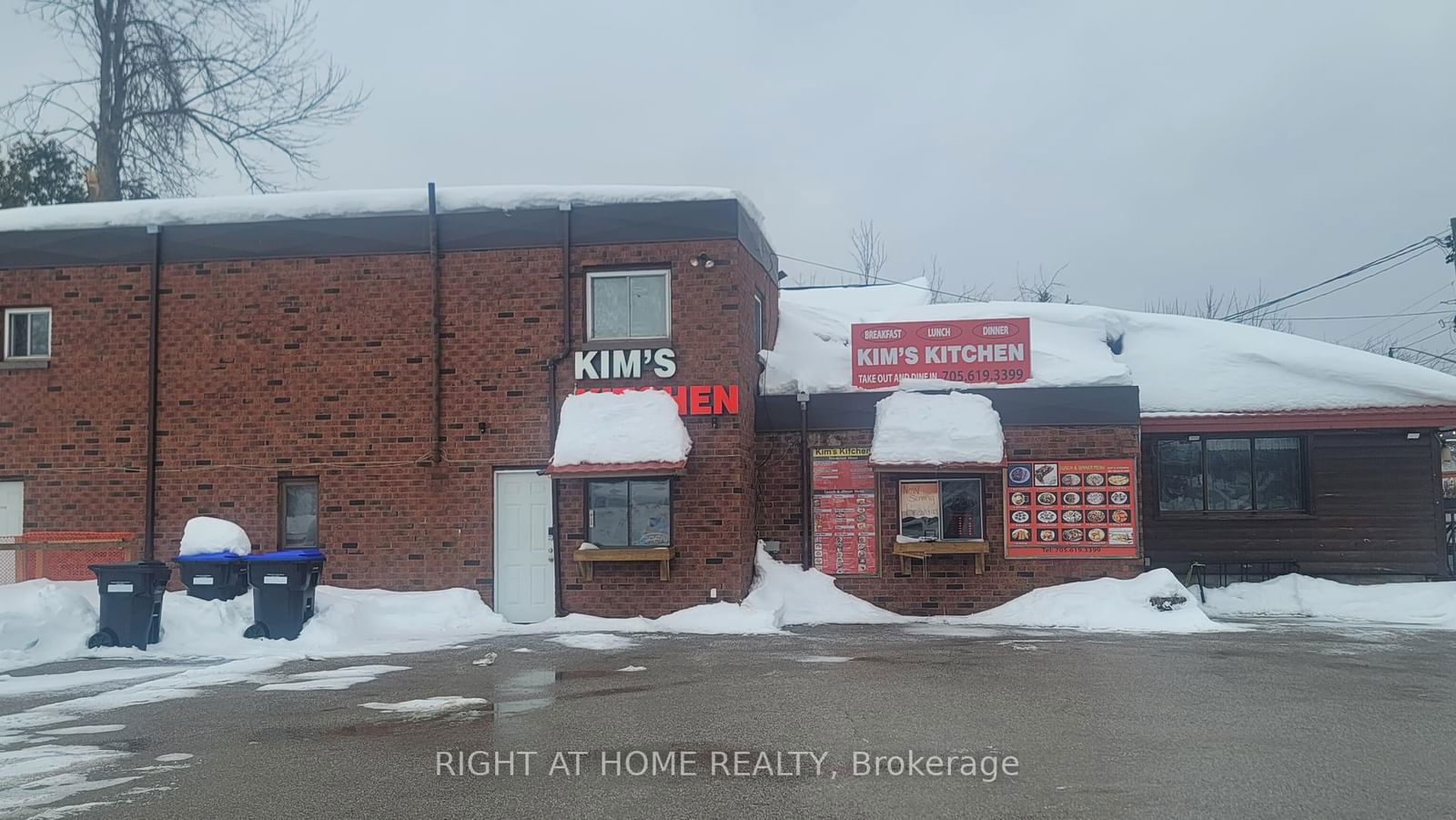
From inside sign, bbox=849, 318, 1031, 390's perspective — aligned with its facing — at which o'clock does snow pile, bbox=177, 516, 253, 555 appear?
The snow pile is roughly at 2 o'clock from the sign.

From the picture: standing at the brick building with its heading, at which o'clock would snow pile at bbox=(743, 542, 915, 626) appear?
The snow pile is roughly at 11 o'clock from the brick building.

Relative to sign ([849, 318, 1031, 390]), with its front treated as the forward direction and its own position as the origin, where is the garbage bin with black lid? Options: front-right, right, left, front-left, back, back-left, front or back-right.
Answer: front-right

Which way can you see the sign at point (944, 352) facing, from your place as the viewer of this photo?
facing the viewer

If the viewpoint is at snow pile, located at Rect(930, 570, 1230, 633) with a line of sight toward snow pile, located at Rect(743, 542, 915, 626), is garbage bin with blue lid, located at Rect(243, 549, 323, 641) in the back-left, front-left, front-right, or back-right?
front-left

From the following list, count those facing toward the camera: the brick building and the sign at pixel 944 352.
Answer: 2

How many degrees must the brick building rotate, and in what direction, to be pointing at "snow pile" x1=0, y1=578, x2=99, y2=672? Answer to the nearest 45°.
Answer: approximately 45° to its right

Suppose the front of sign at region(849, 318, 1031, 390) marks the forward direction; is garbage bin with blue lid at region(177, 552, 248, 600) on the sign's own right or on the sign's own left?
on the sign's own right

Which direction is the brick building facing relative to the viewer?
toward the camera

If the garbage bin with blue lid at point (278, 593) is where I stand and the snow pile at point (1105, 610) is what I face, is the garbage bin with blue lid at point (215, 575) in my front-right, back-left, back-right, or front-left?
back-left

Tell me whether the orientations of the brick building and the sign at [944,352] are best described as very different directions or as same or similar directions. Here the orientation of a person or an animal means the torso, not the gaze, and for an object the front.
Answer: same or similar directions

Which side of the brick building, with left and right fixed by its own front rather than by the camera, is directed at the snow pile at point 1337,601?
left

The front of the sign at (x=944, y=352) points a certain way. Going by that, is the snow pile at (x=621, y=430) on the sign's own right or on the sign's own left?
on the sign's own right
